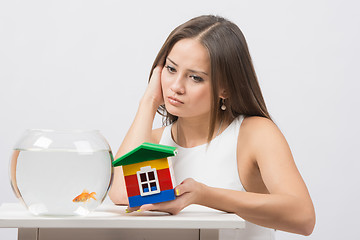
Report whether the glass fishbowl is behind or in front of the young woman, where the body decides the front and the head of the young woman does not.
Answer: in front

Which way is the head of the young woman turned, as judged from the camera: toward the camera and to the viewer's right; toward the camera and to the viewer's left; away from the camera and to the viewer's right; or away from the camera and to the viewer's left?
toward the camera and to the viewer's left

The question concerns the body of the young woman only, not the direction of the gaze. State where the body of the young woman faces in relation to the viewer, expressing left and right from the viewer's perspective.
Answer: facing the viewer and to the left of the viewer
